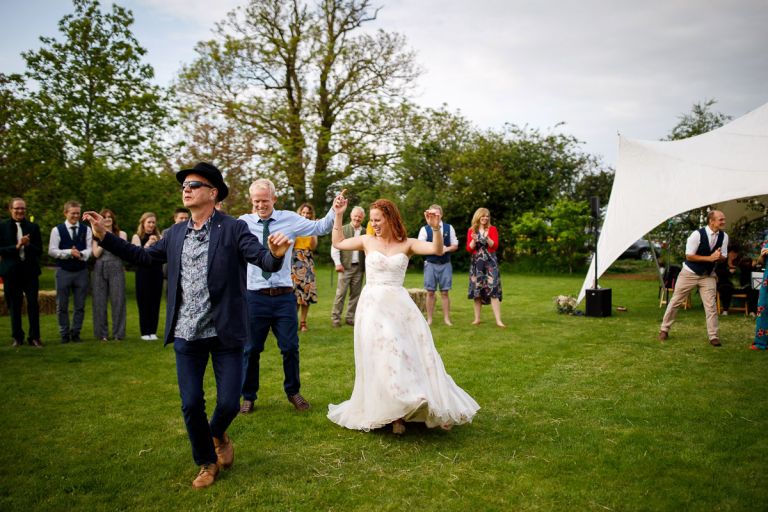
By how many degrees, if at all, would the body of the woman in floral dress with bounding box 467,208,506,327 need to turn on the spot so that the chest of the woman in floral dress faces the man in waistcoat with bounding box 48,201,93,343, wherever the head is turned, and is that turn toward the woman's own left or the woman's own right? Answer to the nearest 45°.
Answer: approximately 45° to the woman's own right

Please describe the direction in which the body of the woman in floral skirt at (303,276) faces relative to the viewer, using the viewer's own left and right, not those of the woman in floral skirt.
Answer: facing the viewer

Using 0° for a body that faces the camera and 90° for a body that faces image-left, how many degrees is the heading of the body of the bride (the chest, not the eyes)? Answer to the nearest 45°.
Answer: approximately 0°

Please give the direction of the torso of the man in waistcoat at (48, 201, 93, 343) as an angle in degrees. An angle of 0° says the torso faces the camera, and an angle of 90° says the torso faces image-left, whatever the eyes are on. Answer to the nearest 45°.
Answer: approximately 0°

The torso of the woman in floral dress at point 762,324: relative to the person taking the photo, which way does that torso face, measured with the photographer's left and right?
facing to the left of the viewer

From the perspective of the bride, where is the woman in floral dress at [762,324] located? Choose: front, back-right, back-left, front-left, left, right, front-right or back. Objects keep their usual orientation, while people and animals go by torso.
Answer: back-left

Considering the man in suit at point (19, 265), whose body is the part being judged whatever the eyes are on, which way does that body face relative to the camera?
toward the camera

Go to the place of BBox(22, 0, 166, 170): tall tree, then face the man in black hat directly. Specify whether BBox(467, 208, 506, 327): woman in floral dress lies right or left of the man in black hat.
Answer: left

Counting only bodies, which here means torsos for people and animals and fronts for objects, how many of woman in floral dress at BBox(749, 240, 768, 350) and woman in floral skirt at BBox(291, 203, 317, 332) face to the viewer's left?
1
